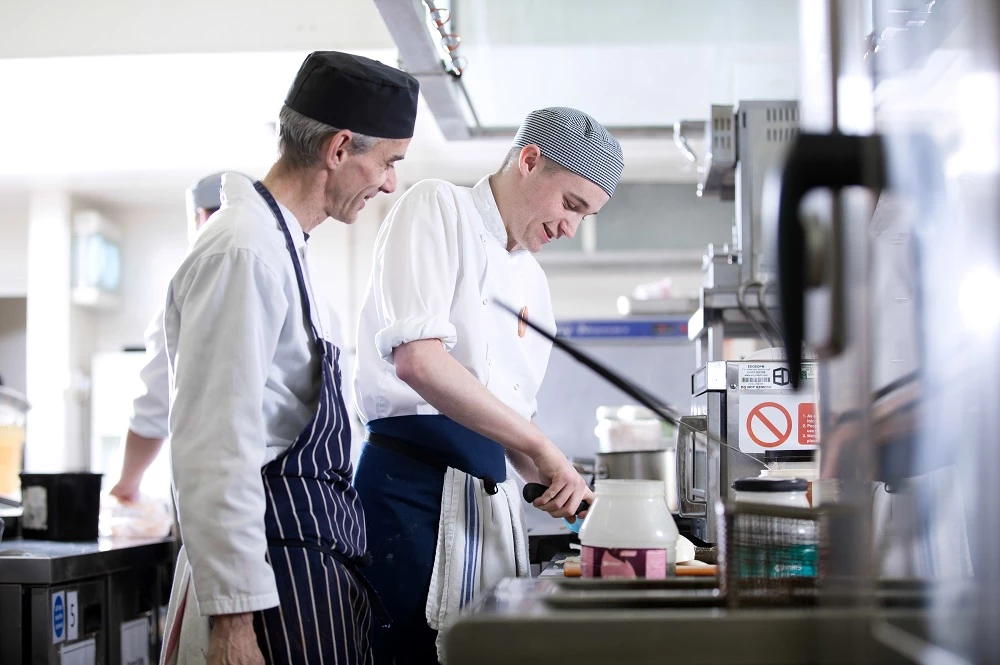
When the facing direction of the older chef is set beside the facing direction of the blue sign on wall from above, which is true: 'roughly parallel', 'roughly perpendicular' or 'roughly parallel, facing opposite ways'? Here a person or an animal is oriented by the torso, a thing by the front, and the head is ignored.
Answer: roughly perpendicular

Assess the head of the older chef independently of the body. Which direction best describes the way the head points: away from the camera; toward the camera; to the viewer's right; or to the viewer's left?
to the viewer's right

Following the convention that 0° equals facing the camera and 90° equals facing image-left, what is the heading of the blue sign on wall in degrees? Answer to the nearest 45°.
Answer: approximately 0°

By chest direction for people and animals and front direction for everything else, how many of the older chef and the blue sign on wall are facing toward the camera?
1

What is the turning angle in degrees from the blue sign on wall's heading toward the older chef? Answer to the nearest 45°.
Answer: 0° — it already faces them

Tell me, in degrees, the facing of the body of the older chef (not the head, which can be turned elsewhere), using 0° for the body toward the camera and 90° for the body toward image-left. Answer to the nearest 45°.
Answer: approximately 270°

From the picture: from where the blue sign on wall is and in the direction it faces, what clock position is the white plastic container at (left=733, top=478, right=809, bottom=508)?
The white plastic container is roughly at 12 o'clock from the blue sign on wall.
